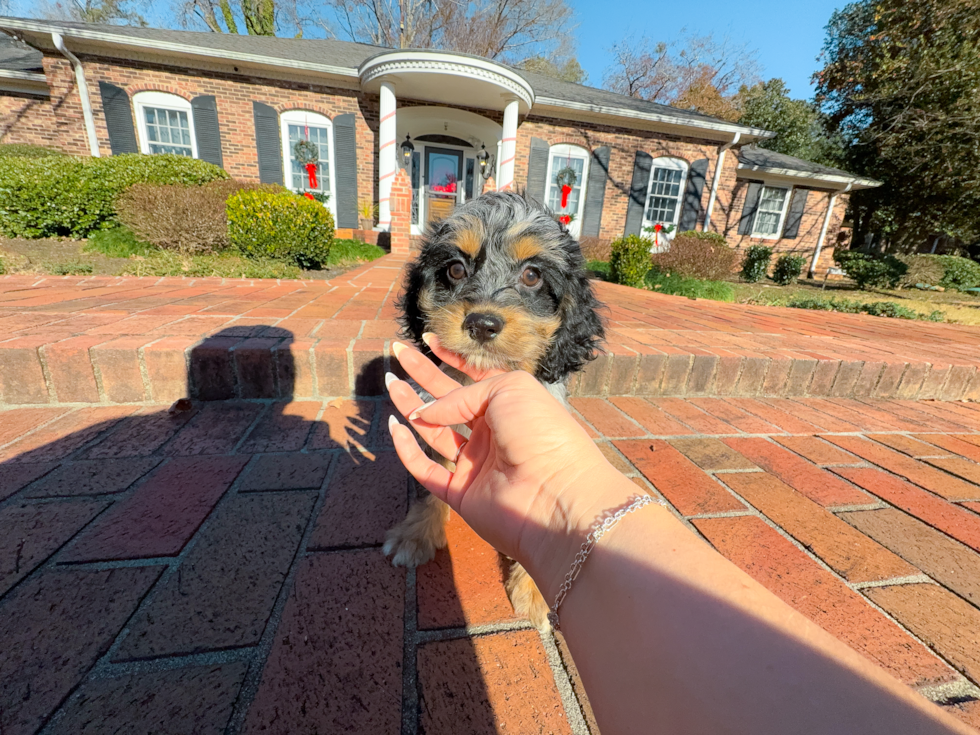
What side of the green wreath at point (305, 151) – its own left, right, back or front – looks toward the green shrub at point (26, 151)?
right

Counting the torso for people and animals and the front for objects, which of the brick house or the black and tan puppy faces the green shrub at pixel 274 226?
the brick house

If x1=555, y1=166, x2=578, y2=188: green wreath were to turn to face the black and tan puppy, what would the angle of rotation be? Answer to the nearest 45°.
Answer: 0° — it already faces it

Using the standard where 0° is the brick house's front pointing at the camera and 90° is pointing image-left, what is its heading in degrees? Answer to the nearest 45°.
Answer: approximately 0°

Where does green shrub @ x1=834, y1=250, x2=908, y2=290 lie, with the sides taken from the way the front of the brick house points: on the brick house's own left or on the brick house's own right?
on the brick house's own left

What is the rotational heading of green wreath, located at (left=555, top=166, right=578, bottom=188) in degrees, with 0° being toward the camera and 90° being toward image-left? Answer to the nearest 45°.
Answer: approximately 0°

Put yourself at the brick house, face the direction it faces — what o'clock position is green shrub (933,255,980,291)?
The green shrub is roughly at 9 o'clock from the brick house.

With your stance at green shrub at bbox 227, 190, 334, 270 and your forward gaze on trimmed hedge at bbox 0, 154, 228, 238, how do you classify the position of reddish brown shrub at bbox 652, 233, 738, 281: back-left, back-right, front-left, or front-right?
back-right
